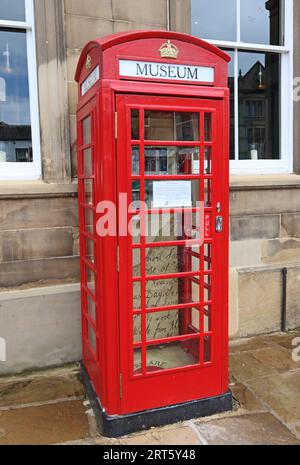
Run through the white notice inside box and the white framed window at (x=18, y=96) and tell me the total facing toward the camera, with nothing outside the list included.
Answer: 2

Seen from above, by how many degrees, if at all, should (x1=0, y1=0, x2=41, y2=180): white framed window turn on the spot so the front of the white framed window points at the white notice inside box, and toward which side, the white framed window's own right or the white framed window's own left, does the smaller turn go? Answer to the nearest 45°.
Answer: approximately 45° to the white framed window's own left

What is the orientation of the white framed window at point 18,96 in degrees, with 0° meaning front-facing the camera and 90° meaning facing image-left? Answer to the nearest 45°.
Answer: approximately 0°

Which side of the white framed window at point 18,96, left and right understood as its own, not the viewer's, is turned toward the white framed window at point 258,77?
left

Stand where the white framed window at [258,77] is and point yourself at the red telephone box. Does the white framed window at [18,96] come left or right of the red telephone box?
right
